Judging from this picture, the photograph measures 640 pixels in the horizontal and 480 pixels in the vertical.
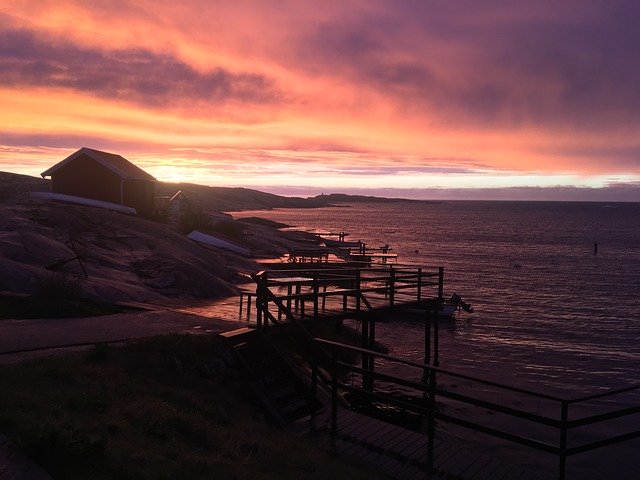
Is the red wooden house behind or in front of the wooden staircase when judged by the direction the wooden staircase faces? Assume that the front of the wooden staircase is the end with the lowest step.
behind

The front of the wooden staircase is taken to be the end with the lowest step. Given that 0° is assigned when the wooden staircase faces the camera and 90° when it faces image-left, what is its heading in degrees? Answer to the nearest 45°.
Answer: approximately 315°
